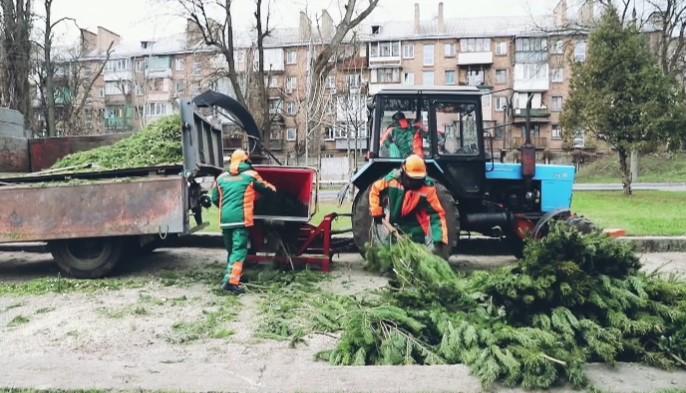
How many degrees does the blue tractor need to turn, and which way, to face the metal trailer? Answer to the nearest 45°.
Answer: approximately 135° to its right

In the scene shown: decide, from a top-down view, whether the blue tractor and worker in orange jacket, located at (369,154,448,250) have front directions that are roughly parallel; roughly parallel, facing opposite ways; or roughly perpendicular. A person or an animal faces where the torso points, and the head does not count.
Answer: roughly perpendicular

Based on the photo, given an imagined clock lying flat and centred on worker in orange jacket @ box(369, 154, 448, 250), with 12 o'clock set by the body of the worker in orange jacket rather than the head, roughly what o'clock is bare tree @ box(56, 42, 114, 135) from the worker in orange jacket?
The bare tree is roughly at 5 o'clock from the worker in orange jacket.

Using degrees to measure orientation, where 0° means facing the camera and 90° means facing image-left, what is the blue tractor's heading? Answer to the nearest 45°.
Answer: approximately 270°

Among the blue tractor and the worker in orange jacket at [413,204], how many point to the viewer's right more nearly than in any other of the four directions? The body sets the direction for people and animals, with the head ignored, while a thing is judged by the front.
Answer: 1

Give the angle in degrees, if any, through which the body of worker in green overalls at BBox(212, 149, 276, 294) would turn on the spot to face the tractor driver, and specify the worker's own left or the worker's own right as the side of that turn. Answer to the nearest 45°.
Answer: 0° — they already face them

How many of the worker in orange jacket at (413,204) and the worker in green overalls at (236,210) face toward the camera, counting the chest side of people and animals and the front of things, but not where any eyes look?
1

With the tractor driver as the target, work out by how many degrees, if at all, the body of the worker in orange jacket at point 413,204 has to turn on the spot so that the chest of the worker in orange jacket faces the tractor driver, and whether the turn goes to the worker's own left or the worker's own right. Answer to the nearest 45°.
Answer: approximately 180°

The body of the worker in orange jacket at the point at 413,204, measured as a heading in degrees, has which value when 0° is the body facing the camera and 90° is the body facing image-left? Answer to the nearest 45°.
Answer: approximately 0°

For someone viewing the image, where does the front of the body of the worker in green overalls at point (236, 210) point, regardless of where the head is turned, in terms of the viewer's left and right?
facing away from the viewer and to the right of the viewer

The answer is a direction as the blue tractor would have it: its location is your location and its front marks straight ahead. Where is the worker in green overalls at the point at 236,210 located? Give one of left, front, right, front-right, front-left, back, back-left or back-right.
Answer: back-right
